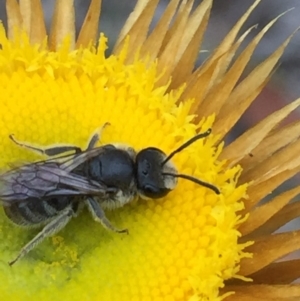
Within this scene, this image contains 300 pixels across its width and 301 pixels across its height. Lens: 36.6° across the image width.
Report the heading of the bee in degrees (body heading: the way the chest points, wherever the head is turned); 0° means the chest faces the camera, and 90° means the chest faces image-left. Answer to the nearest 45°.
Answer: approximately 270°
